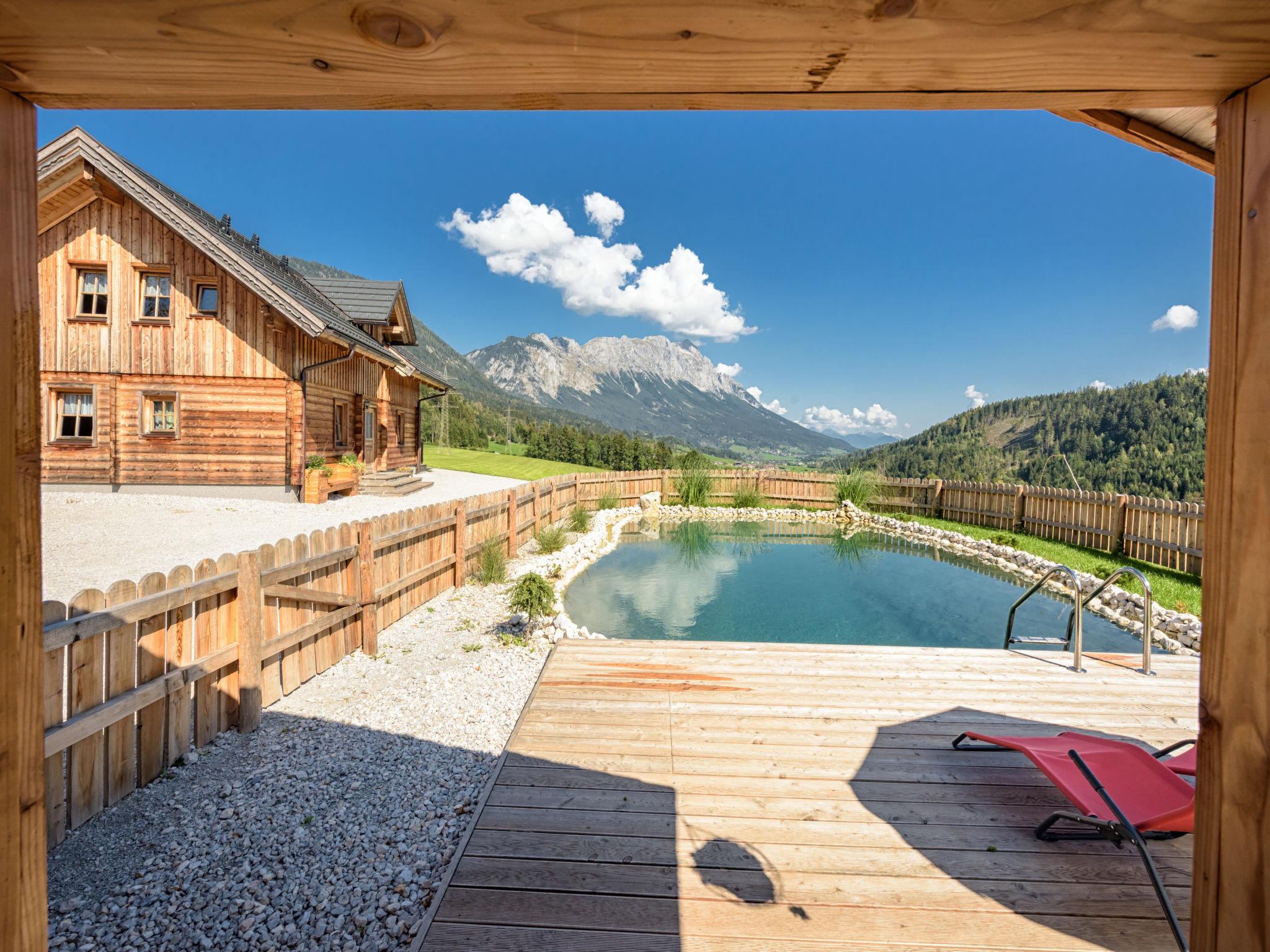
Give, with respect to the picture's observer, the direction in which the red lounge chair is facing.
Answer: facing away from the viewer and to the left of the viewer

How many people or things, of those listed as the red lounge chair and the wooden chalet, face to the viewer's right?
1

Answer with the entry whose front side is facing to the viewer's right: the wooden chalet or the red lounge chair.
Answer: the wooden chalet

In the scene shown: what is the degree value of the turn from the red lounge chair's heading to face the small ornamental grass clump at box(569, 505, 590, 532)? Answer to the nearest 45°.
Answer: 0° — it already faces it

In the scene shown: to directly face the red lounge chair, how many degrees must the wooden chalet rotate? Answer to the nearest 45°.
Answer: approximately 90° to its right

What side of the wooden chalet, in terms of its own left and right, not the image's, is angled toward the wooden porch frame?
right

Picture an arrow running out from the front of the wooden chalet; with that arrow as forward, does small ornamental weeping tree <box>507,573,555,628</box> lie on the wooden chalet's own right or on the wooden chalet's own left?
on the wooden chalet's own right

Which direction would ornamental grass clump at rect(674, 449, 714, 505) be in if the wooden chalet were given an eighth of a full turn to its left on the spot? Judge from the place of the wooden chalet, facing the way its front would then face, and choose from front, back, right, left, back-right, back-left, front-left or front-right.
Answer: front-right

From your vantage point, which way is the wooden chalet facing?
to the viewer's right

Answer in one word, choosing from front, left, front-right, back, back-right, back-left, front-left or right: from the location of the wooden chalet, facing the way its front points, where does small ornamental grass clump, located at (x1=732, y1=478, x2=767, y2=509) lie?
front

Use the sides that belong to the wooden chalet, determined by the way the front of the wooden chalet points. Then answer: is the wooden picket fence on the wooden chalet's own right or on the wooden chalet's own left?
on the wooden chalet's own right
